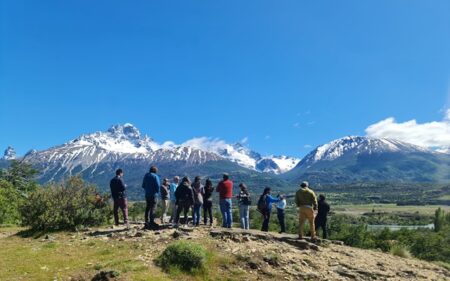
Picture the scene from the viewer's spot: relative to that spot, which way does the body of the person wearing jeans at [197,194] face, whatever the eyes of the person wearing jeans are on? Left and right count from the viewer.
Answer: facing away from the viewer

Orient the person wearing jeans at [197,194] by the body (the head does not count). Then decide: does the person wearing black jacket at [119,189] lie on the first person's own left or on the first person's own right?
on the first person's own left

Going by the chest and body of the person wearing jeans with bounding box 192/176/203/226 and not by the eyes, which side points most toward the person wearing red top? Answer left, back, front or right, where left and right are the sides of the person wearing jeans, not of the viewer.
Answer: right

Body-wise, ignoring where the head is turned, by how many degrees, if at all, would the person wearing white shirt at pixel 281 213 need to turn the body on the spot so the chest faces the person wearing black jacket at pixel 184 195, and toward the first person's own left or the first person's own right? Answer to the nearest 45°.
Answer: approximately 45° to the first person's own left

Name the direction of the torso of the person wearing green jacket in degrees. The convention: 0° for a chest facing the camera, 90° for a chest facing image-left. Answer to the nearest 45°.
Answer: approximately 180°

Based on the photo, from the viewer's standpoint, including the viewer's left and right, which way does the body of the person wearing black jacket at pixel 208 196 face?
facing away from the viewer

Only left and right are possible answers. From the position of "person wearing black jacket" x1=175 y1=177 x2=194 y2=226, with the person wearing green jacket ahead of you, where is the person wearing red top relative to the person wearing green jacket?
left

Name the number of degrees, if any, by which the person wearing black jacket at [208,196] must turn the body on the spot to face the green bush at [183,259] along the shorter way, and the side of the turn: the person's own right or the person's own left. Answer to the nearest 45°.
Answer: approximately 180°
